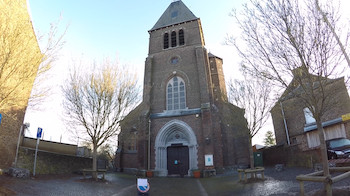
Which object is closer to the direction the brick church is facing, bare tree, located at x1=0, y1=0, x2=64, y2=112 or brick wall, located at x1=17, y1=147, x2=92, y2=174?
the bare tree

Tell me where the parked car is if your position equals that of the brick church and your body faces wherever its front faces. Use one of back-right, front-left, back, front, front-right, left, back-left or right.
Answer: front-left

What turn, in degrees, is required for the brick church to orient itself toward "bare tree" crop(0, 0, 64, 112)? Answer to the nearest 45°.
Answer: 0° — it already faces it

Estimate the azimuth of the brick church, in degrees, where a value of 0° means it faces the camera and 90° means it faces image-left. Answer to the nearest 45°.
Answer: approximately 0°

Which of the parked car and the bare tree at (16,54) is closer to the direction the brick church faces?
the bare tree

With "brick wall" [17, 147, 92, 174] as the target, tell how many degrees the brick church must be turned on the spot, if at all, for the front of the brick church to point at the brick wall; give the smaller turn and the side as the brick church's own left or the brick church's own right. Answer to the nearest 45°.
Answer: approximately 45° to the brick church's own right
